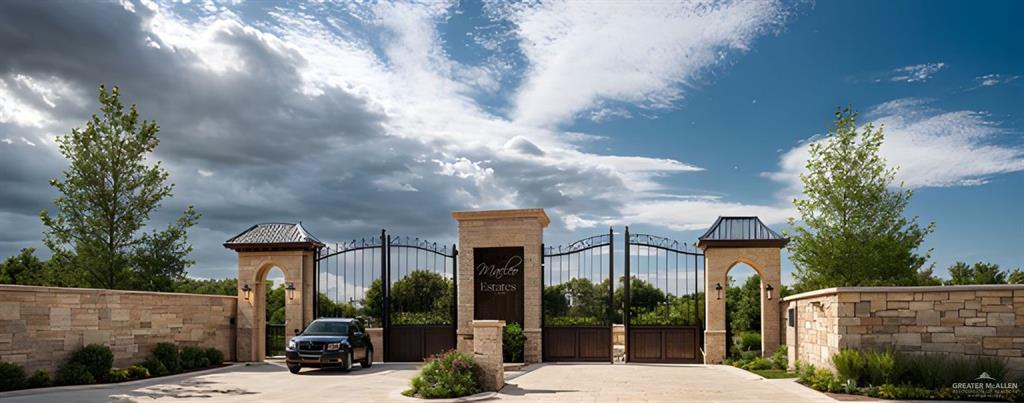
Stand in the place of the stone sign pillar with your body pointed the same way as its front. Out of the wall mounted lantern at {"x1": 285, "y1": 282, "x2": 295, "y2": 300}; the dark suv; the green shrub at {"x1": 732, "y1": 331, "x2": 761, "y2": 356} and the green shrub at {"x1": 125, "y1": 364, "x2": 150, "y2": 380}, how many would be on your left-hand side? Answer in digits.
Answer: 1

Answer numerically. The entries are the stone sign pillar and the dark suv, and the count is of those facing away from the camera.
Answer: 0

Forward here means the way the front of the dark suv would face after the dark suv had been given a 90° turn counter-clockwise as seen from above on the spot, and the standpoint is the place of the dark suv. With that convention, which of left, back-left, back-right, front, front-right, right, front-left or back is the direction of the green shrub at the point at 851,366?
front

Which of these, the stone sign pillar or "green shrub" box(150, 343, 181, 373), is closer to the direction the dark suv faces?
the green shrub

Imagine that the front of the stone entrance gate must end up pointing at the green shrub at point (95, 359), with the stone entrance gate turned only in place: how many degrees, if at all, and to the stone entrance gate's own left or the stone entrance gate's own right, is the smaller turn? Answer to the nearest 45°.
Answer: approximately 45° to the stone entrance gate's own right

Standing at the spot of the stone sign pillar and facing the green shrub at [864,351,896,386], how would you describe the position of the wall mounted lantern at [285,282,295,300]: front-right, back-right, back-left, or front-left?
back-right

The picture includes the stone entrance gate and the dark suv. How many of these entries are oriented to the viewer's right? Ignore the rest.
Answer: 0

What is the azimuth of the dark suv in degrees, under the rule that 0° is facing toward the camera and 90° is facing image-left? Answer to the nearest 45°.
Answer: approximately 45°

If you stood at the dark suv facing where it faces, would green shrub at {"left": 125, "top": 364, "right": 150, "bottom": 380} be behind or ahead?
ahead

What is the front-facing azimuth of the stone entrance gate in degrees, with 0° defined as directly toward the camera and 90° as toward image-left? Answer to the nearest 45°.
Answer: approximately 0°
